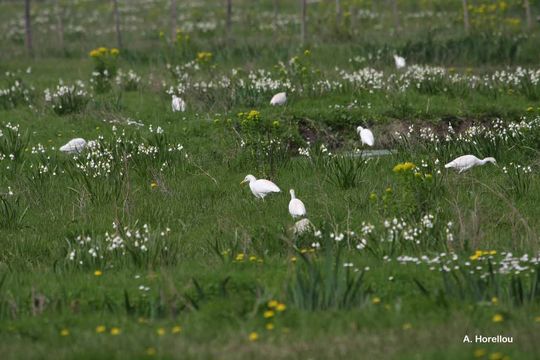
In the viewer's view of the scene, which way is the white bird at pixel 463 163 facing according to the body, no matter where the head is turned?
to the viewer's right

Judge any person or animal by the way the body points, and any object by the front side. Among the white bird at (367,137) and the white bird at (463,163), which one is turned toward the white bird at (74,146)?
the white bird at (367,137)

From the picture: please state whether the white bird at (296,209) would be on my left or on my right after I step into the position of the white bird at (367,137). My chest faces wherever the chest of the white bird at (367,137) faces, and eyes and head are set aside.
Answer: on my left

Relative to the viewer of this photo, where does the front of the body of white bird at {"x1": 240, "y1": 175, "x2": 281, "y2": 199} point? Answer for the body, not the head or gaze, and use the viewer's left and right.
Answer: facing to the left of the viewer

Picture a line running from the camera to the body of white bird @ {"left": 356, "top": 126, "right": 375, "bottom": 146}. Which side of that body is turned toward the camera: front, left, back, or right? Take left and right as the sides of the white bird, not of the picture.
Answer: left

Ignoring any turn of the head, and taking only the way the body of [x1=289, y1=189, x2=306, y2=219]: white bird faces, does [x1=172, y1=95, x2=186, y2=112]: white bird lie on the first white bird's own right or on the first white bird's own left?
on the first white bird's own right

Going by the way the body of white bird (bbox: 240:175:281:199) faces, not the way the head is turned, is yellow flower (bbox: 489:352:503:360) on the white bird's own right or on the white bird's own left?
on the white bird's own left

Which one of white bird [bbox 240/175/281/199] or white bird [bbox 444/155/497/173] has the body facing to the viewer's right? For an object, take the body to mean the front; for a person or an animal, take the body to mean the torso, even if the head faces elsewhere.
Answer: white bird [bbox 444/155/497/173]

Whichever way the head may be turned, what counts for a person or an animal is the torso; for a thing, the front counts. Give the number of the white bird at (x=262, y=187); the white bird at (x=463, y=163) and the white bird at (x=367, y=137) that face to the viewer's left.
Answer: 2

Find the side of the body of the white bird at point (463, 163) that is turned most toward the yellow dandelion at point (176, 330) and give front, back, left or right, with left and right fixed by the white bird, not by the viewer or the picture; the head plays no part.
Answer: right
